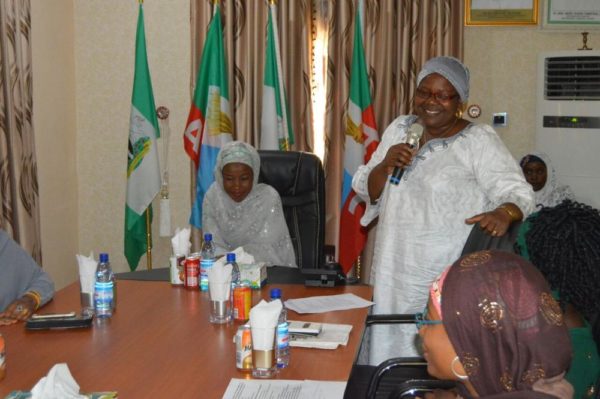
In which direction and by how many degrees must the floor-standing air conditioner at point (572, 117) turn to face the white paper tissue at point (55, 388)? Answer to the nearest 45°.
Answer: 0° — it already faces it

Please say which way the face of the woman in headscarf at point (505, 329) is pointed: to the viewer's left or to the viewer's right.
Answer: to the viewer's left

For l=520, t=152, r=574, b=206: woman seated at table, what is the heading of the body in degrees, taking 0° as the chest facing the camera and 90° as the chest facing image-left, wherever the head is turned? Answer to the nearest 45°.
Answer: approximately 45°

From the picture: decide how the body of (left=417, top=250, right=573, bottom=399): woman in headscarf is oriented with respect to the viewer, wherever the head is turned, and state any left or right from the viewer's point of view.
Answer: facing away from the viewer and to the left of the viewer

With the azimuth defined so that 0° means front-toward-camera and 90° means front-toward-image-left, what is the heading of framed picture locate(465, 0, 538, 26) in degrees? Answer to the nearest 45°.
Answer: approximately 0°

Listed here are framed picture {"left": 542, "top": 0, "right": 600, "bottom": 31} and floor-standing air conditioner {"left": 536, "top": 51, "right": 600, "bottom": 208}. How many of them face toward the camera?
2

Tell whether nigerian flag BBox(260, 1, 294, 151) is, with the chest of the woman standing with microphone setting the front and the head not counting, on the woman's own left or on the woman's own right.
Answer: on the woman's own right

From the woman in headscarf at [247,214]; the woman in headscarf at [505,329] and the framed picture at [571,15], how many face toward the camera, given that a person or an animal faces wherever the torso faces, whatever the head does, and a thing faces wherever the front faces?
2

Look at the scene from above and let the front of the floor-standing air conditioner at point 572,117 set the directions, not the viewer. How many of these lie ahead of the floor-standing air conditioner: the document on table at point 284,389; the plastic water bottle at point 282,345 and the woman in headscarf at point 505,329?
3

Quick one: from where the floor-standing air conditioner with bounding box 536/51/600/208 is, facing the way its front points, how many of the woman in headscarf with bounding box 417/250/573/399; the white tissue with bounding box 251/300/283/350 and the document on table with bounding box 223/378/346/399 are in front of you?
3

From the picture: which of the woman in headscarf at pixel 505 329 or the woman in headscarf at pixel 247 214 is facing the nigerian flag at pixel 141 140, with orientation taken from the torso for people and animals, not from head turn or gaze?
the woman in headscarf at pixel 505 329

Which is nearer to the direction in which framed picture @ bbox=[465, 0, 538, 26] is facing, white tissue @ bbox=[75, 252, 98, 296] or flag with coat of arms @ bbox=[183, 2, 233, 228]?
the white tissue
